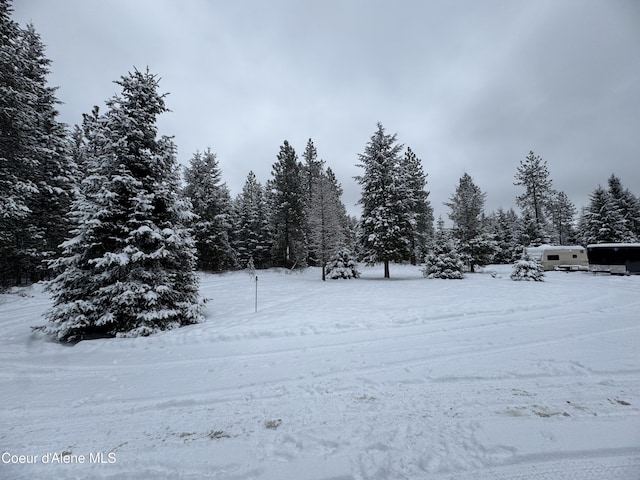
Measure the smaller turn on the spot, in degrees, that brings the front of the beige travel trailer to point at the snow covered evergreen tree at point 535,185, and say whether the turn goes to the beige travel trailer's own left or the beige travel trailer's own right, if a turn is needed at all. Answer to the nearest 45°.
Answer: approximately 90° to the beige travel trailer's own right

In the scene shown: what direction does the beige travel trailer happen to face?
to the viewer's left

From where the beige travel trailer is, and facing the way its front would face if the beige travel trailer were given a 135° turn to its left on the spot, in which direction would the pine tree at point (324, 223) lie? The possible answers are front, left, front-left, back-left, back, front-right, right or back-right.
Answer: right

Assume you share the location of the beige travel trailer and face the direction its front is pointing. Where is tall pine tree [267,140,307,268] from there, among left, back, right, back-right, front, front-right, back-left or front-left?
front-left

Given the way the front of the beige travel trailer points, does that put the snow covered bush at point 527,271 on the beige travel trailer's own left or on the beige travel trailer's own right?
on the beige travel trailer's own left
